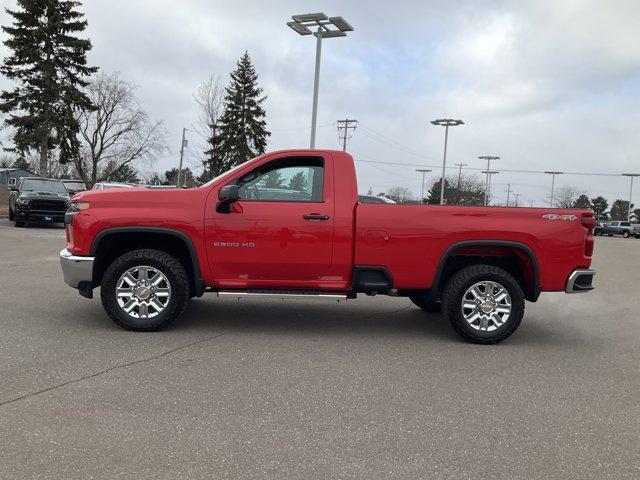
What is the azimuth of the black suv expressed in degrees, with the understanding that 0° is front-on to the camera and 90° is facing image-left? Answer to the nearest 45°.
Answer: approximately 315°

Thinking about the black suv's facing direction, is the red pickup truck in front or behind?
in front

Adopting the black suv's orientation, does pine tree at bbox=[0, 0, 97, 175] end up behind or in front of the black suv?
behind

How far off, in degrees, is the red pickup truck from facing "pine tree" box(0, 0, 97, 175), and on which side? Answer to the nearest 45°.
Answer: approximately 45° to its right

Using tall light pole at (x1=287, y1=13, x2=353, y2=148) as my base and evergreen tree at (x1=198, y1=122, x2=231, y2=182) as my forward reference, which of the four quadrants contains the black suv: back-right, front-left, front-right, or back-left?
front-left

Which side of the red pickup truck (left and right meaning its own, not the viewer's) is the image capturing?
left

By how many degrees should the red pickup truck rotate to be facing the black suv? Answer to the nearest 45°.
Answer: approximately 45° to its right

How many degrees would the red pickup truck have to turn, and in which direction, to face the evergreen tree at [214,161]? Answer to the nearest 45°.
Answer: approximately 90° to its right

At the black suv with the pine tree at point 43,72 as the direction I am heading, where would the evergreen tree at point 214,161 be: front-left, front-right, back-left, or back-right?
front-right

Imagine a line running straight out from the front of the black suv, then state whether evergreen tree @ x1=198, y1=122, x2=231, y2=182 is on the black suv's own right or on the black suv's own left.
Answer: on the black suv's own left

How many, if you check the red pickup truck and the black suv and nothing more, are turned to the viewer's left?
1

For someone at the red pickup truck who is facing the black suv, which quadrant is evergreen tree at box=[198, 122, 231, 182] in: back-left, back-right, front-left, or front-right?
front-right

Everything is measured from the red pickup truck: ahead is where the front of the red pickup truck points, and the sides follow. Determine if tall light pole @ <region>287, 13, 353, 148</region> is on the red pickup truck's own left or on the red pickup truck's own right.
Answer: on the red pickup truck's own right

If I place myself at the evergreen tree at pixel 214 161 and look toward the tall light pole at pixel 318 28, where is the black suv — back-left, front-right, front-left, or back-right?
front-right
